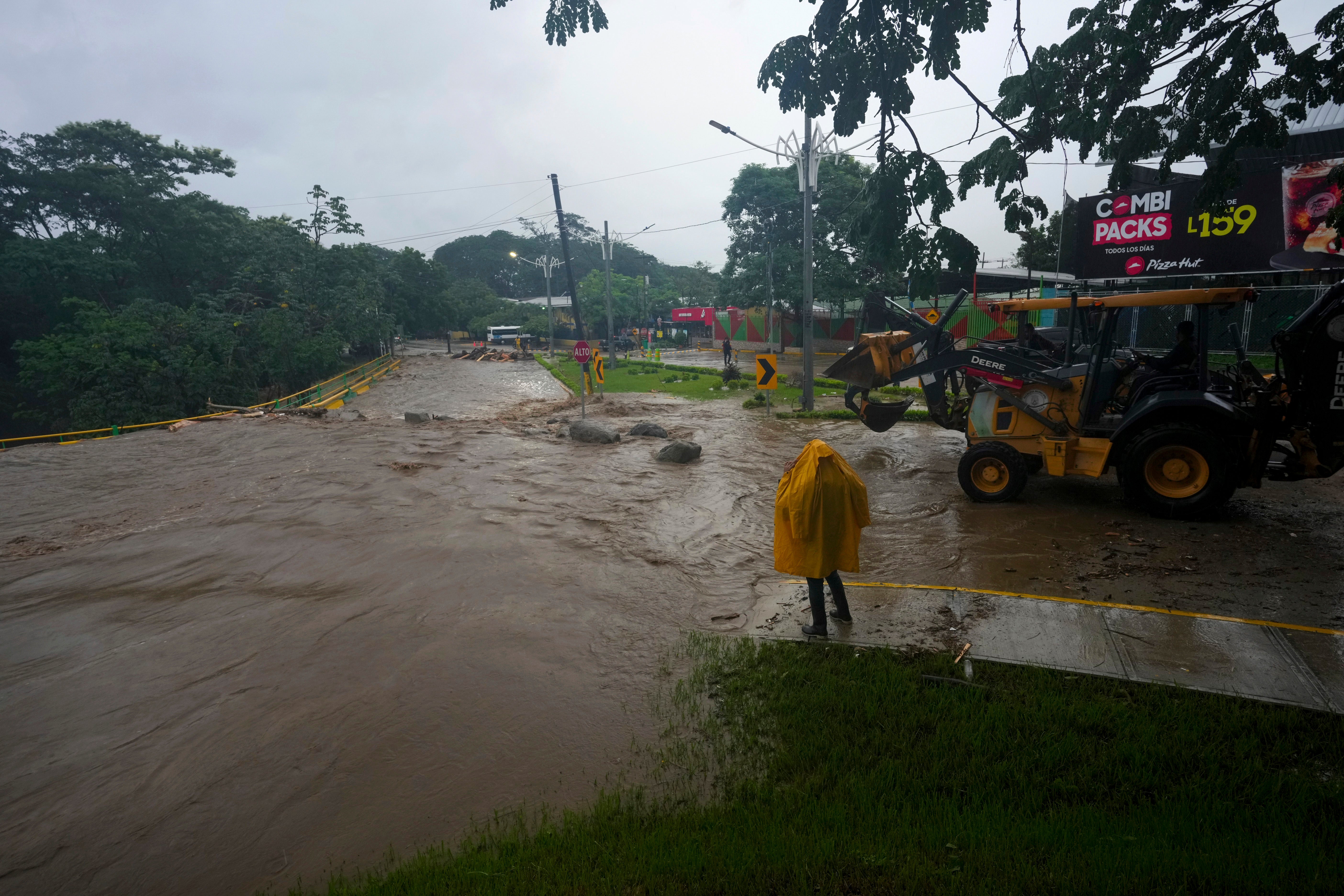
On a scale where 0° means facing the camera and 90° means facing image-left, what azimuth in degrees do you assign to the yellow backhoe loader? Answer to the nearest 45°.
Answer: approximately 90°

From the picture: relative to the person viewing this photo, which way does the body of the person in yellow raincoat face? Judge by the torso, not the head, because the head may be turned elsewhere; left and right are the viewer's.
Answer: facing away from the viewer and to the left of the viewer

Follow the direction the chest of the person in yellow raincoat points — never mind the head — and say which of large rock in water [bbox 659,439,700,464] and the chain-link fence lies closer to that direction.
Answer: the large rock in water

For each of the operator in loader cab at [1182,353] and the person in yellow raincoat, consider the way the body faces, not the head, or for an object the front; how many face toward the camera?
0

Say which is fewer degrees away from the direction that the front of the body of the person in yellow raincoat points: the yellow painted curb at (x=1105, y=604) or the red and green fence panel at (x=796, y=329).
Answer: the red and green fence panel

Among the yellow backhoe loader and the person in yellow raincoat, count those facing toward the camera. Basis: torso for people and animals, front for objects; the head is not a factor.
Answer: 0

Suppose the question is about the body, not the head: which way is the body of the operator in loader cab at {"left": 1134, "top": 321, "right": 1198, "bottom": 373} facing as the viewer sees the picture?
to the viewer's left

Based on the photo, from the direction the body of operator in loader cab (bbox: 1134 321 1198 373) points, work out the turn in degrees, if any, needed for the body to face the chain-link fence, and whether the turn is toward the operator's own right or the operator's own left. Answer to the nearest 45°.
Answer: approximately 90° to the operator's own right

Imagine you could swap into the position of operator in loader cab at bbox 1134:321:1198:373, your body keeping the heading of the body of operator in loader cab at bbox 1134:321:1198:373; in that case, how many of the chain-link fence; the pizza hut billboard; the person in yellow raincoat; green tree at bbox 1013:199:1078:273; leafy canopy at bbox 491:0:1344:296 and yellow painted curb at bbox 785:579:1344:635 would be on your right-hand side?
3

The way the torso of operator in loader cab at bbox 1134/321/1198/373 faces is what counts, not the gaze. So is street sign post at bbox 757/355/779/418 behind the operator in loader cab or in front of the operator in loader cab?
in front

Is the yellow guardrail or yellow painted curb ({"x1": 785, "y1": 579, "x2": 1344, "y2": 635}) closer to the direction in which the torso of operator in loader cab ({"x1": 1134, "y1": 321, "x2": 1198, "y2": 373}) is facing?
the yellow guardrail

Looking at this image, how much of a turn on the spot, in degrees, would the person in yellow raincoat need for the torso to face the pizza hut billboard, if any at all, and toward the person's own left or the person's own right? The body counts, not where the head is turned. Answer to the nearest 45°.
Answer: approximately 90° to the person's own right

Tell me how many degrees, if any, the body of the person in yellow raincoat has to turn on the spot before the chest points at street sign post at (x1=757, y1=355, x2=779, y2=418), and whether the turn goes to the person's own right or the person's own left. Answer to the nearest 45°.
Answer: approximately 45° to the person's own right
